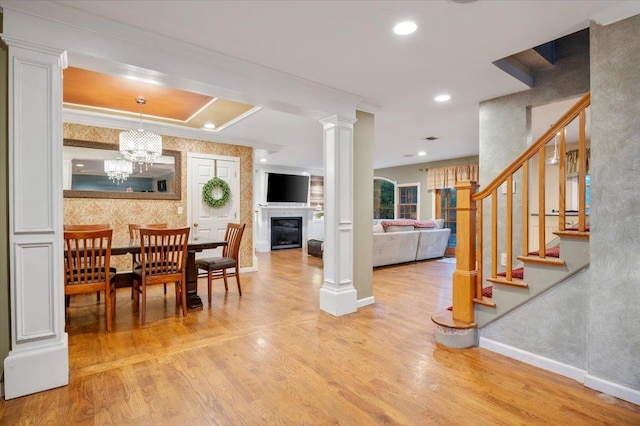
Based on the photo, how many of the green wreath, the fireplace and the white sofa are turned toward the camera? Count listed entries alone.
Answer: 2

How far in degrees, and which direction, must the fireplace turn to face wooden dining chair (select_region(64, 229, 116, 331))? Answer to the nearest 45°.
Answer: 0° — it already faces it

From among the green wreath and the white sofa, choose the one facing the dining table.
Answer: the green wreath

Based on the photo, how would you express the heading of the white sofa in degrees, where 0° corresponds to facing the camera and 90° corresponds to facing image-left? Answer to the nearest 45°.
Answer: approximately 135°

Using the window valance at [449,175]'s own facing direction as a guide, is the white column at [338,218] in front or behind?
in front

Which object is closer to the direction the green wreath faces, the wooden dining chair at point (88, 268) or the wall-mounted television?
the wooden dining chair

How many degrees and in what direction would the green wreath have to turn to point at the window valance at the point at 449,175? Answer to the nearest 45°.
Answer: approximately 90° to its left

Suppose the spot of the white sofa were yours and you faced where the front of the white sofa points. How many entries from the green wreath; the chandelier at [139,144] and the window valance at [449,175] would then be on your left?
2

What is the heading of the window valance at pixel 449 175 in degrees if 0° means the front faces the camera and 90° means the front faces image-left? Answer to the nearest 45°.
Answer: approximately 45°

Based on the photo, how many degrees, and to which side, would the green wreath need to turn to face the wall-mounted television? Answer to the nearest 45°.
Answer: approximately 135° to its left

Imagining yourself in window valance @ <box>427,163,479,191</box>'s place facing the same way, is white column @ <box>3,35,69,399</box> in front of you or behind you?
in front
